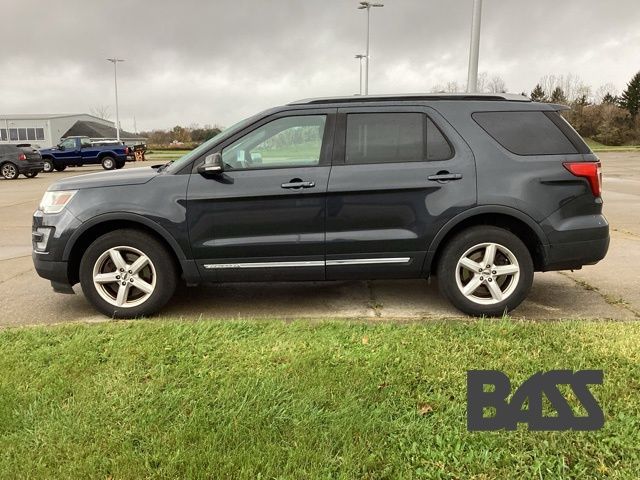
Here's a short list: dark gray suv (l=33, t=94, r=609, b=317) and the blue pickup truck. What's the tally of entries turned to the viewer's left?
2

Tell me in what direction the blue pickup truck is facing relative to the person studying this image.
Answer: facing to the left of the viewer

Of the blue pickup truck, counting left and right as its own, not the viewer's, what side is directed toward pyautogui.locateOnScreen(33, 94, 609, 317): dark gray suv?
left

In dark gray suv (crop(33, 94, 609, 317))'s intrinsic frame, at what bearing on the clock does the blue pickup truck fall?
The blue pickup truck is roughly at 2 o'clock from the dark gray suv.

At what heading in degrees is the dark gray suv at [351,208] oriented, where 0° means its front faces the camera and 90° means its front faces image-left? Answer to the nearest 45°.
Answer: approximately 90°

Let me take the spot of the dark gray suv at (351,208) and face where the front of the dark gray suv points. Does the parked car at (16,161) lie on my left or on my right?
on my right

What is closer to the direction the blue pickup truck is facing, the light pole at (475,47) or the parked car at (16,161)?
the parked car
